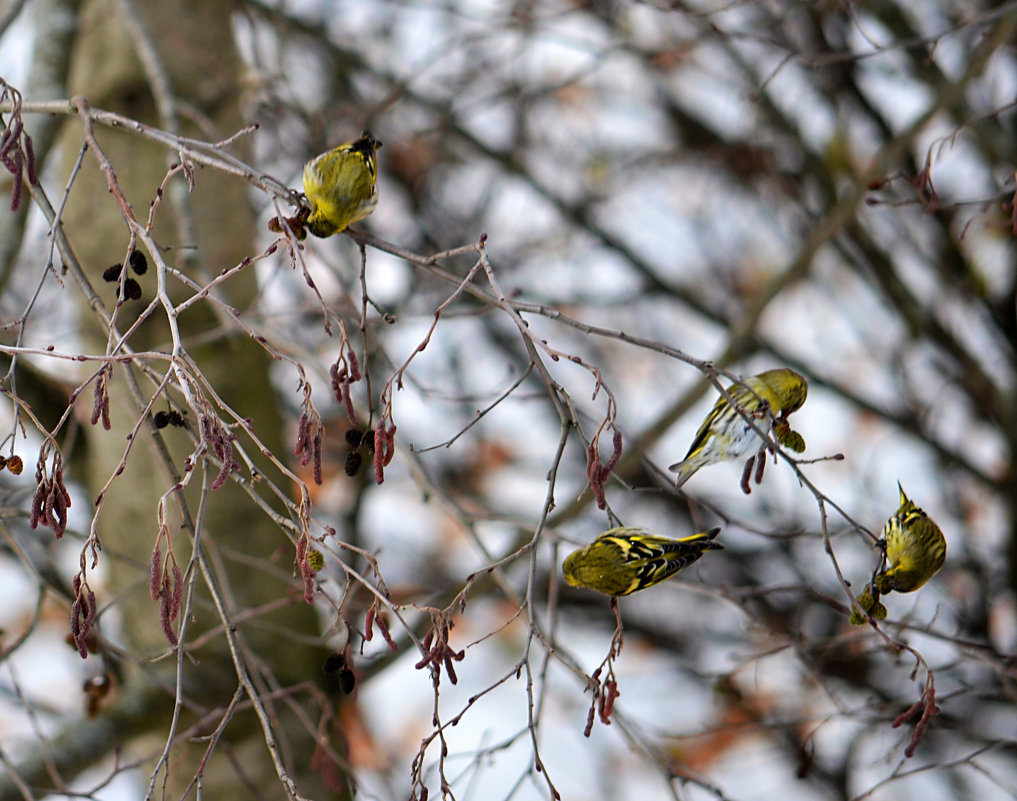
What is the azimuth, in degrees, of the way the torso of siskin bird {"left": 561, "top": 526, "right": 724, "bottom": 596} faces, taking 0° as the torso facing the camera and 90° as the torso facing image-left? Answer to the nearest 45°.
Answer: approximately 90°

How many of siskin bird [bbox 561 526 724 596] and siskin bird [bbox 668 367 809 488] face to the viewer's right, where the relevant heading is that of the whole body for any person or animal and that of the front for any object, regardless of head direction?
1

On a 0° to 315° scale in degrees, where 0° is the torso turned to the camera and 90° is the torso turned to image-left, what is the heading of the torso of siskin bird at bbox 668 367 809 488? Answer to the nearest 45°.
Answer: approximately 270°

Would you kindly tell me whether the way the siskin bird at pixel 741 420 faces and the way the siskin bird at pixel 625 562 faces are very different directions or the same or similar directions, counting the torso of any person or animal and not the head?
very different directions

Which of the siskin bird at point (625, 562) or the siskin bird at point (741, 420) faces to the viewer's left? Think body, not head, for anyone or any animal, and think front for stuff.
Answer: the siskin bird at point (625, 562)
